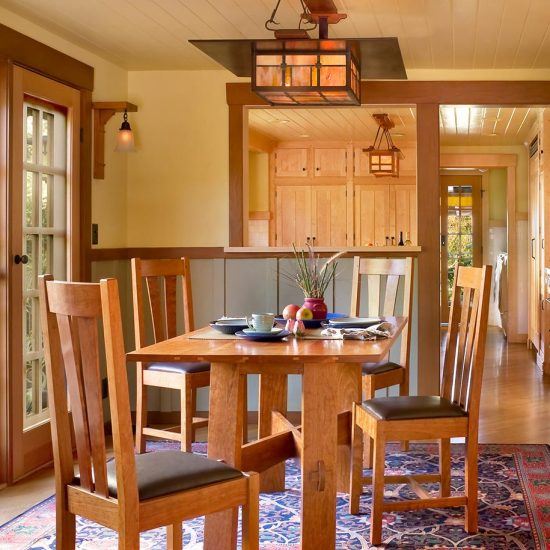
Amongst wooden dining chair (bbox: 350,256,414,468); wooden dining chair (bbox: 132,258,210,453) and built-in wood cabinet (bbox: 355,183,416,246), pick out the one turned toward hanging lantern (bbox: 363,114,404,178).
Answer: the built-in wood cabinet

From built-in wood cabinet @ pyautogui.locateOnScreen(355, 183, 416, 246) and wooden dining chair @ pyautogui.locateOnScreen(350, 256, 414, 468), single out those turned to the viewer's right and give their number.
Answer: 0

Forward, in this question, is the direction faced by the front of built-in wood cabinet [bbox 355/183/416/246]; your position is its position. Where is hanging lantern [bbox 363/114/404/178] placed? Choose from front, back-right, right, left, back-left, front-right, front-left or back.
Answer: front

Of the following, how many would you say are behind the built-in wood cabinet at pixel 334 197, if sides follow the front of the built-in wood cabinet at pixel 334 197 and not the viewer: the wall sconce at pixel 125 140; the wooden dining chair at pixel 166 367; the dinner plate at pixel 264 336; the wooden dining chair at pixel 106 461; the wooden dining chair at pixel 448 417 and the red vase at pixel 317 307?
0

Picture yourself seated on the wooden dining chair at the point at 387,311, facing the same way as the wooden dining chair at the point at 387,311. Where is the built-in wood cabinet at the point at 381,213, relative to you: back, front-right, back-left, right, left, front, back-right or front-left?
back-right

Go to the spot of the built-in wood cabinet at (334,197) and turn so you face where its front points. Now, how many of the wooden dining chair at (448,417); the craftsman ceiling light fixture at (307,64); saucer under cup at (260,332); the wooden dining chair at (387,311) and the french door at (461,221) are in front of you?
4

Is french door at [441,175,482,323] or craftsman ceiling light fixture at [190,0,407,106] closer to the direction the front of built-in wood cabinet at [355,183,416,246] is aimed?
the craftsman ceiling light fixture

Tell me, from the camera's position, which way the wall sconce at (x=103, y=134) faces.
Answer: facing to the right of the viewer

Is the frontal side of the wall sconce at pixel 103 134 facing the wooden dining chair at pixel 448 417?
no

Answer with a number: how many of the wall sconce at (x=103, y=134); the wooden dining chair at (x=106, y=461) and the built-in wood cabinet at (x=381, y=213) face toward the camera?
1

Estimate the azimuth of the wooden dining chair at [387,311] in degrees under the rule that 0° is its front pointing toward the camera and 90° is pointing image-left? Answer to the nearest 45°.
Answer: approximately 45°

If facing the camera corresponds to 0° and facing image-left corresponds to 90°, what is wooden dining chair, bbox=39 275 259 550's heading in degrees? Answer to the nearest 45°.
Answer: approximately 225°

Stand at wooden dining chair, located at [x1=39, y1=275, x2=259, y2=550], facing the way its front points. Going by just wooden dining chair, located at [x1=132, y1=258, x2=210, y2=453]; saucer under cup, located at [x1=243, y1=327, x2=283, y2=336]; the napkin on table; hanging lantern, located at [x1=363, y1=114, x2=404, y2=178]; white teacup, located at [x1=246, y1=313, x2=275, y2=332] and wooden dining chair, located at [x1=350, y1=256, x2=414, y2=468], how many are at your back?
0

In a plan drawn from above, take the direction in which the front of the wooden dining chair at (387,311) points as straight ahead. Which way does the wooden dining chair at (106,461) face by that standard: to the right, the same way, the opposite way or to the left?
the opposite way

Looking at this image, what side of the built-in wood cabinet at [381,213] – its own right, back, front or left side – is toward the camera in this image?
front

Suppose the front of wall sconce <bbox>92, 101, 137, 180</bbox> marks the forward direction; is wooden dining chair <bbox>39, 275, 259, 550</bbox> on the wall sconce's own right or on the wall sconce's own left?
on the wall sconce's own right

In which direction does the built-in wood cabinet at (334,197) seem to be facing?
toward the camera

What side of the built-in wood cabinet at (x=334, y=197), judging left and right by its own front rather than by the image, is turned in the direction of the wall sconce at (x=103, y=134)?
front

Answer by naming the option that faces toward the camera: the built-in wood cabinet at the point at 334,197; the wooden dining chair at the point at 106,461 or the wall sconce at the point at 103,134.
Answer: the built-in wood cabinet
